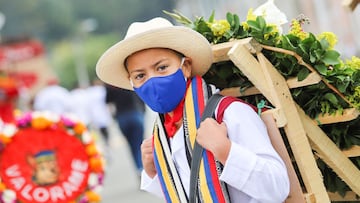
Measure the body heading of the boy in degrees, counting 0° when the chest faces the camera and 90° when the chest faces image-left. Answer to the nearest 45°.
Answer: approximately 45°

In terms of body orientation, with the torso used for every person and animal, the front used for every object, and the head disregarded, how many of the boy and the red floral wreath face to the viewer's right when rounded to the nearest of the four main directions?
0

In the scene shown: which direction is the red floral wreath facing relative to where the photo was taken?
toward the camera

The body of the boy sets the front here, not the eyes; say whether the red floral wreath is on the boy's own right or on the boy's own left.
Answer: on the boy's own right

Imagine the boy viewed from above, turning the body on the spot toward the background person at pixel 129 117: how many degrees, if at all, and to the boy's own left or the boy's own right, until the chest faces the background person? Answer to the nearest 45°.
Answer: approximately 135° to the boy's own right
